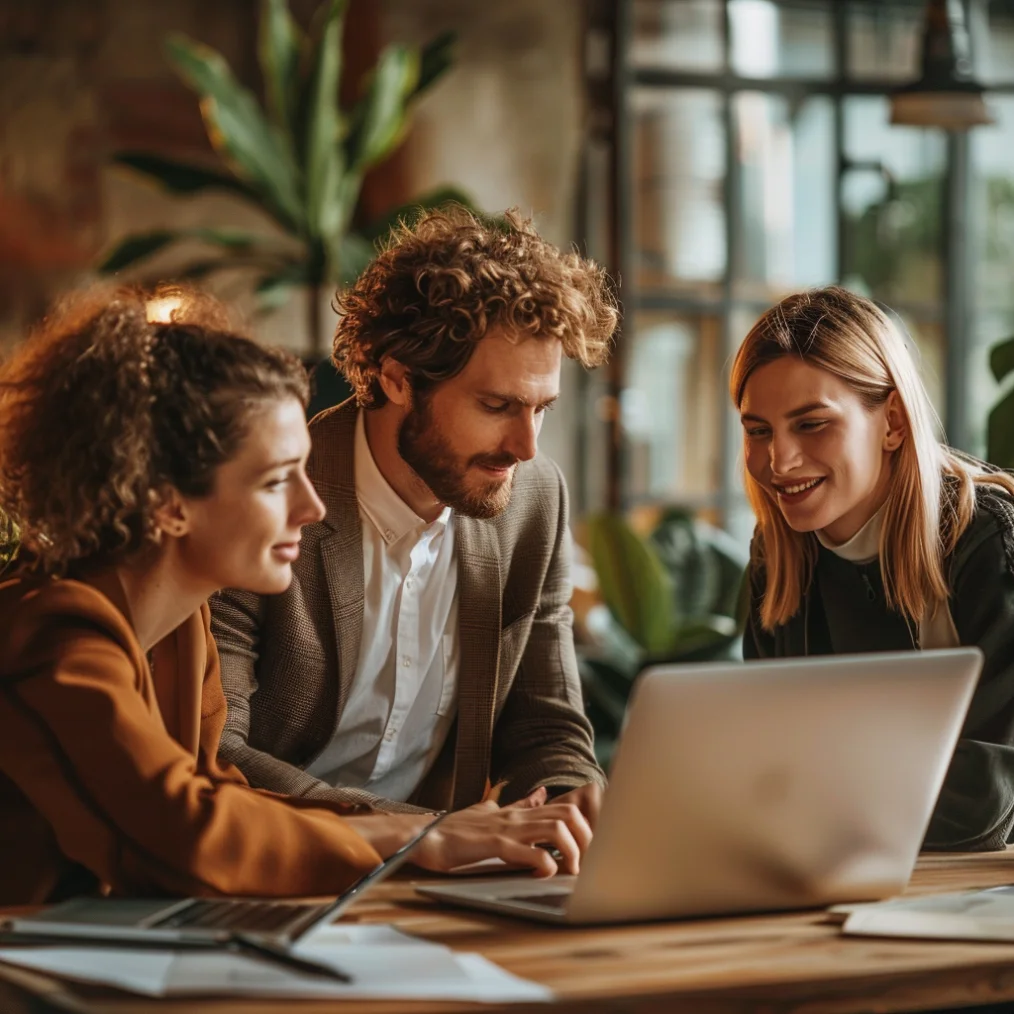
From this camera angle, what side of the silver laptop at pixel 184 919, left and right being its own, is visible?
left

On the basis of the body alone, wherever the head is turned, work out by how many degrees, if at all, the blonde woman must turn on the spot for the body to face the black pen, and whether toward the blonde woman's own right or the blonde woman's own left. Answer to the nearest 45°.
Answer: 0° — they already face it

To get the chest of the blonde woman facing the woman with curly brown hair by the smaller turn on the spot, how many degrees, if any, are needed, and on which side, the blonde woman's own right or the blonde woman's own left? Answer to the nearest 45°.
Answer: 0° — they already face them

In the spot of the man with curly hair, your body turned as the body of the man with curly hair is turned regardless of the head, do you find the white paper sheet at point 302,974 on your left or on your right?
on your right

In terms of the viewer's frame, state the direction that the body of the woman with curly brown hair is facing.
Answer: to the viewer's right

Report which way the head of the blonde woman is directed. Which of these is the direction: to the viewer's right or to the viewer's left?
to the viewer's left

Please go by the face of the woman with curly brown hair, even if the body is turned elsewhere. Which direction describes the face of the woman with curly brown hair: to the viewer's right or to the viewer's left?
to the viewer's right

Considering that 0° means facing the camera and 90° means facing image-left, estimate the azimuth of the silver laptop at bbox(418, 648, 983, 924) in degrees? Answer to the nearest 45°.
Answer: approximately 135°
